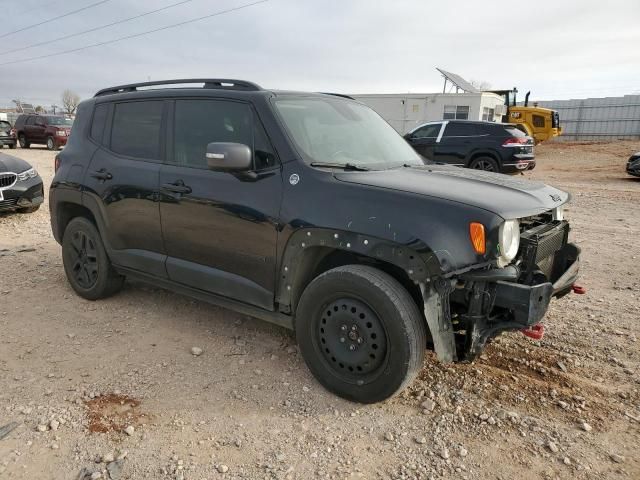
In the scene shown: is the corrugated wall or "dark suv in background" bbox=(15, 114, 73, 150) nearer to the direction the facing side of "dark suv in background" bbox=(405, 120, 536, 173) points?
the dark suv in background

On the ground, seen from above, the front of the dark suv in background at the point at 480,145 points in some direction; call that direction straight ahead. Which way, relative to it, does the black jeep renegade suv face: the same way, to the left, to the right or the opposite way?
the opposite way

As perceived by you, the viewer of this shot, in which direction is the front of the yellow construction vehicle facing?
facing away from the viewer and to the left of the viewer

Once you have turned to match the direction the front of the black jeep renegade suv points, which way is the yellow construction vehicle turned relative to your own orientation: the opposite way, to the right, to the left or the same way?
the opposite way

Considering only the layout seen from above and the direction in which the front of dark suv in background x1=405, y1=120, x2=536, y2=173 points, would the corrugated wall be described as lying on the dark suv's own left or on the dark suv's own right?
on the dark suv's own right

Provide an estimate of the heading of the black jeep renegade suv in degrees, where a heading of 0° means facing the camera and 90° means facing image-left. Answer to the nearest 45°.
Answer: approximately 315°

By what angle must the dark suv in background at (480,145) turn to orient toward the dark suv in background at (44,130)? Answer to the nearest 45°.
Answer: approximately 45° to its left

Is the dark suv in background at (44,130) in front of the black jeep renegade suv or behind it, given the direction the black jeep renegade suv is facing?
behind

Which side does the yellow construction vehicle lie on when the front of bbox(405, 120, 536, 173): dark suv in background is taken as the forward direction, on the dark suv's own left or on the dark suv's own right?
on the dark suv's own right

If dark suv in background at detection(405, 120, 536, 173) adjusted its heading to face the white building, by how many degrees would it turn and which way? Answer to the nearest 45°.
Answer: approximately 45° to its right

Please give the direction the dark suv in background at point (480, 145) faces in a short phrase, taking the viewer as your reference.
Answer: facing away from the viewer and to the left of the viewer

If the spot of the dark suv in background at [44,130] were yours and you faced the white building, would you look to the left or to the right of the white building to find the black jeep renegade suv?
right
